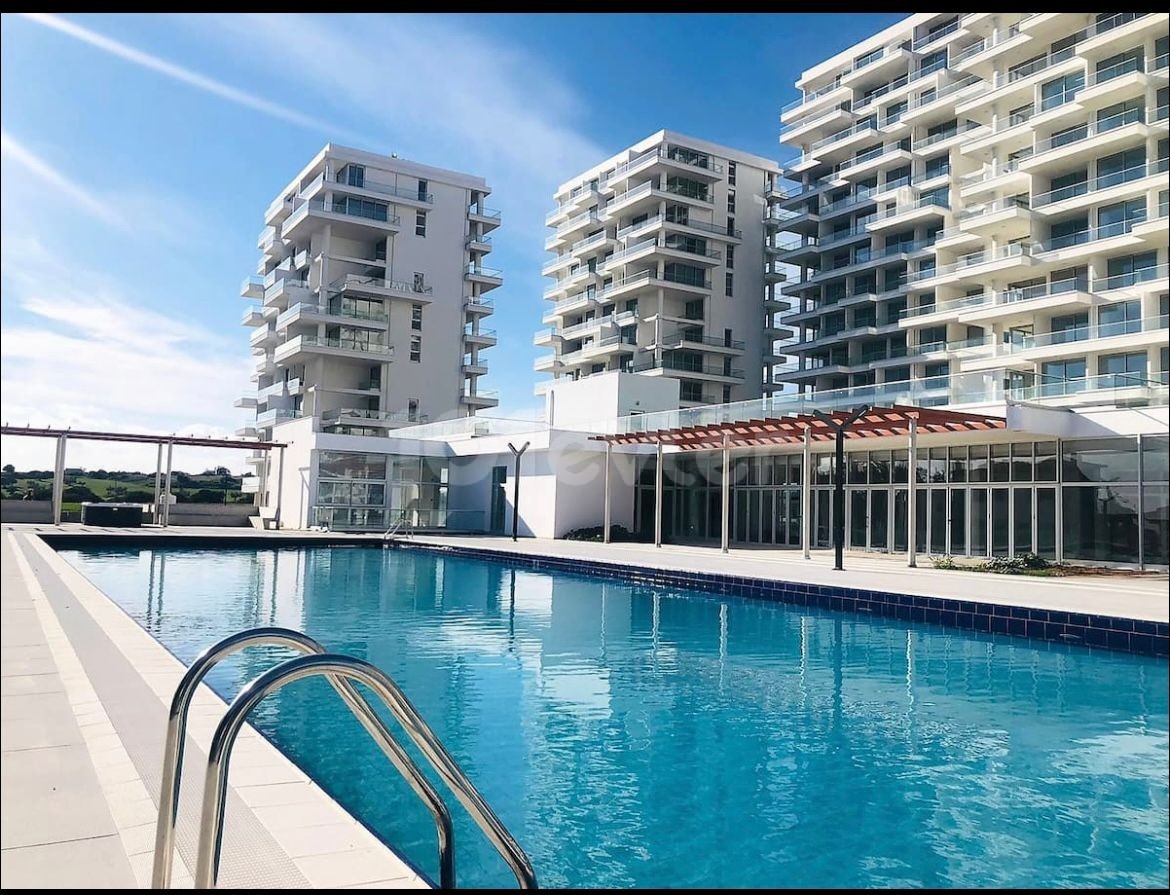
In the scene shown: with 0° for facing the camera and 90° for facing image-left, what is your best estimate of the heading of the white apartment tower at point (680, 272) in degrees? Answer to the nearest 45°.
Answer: approximately 45°

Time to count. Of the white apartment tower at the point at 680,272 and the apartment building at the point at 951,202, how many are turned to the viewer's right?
0

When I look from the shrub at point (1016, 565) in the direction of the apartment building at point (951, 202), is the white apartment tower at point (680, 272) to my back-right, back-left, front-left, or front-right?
front-left

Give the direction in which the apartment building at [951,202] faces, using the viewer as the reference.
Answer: facing the viewer and to the left of the viewer

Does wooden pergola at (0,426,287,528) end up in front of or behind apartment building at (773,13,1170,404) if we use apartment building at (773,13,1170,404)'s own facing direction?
in front

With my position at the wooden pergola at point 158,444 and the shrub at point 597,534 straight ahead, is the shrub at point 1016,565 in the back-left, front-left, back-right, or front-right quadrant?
front-right

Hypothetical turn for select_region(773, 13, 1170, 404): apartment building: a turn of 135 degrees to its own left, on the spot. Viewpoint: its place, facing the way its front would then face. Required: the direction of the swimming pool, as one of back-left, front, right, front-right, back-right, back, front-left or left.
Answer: right

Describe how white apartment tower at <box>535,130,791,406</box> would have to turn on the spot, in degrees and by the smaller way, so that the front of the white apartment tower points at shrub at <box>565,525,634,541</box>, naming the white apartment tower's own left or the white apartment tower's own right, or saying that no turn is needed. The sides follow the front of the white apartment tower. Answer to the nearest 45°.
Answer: approximately 45° to the white apartment tower's own left

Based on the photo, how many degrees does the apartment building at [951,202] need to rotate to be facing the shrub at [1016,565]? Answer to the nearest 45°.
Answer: approximately 45° to its left

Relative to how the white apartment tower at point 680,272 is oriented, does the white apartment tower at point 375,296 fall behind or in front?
in front

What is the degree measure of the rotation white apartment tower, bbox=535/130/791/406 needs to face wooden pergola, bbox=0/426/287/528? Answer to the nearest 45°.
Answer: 0° — it already faces it

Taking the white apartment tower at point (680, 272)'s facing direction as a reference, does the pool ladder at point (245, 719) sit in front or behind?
in front

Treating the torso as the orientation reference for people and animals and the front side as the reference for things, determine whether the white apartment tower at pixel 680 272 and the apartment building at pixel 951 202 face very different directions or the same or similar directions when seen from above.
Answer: same or similar directions
